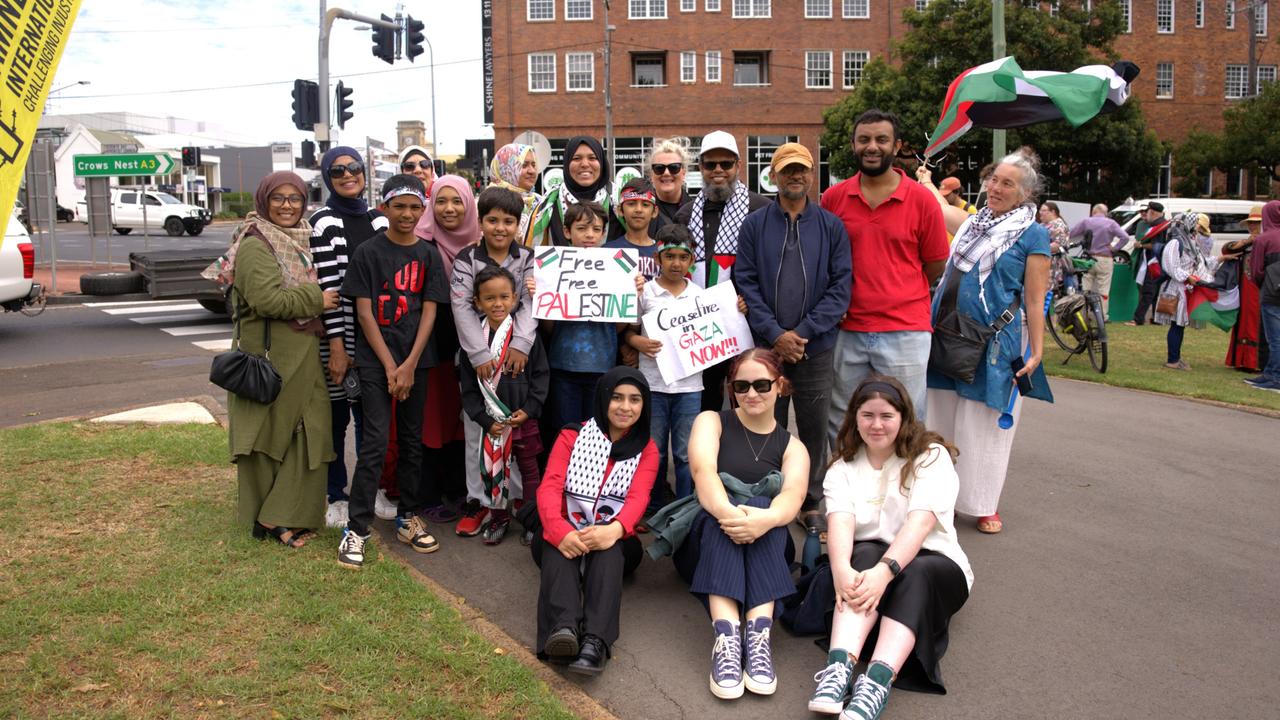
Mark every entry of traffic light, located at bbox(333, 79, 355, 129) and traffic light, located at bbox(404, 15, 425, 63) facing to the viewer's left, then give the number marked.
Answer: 0

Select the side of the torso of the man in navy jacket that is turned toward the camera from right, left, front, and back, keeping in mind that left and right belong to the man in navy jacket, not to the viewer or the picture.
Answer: front

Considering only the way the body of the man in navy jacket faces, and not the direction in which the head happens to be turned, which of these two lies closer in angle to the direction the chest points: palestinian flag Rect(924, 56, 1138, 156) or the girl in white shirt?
the girl in white shirt

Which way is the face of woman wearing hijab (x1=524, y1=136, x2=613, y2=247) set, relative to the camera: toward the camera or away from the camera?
toward the camera

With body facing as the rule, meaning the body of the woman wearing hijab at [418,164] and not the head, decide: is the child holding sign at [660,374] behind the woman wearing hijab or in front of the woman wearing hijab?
in front

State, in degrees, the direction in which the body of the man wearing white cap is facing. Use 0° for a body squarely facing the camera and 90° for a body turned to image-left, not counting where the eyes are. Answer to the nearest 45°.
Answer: approximately 0°

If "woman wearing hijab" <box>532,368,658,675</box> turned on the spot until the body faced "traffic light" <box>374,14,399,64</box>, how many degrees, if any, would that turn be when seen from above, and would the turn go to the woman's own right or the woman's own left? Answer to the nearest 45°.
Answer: approximately 180°

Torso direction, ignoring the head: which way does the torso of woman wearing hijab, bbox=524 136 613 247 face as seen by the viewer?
toward the camera

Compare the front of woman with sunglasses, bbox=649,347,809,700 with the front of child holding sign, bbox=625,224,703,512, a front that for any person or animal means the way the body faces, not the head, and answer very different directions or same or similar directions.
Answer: same or similar directions
